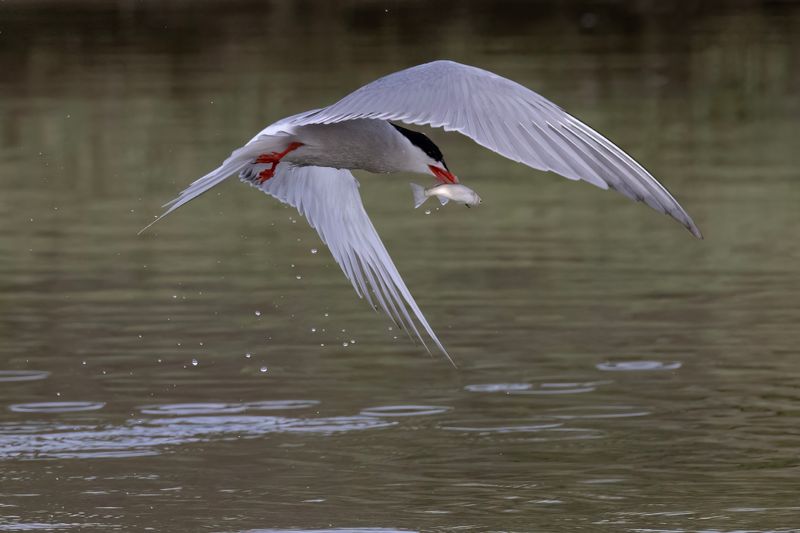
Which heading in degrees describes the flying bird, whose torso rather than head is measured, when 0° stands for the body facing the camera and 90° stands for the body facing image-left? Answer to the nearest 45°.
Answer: approximately 270°
